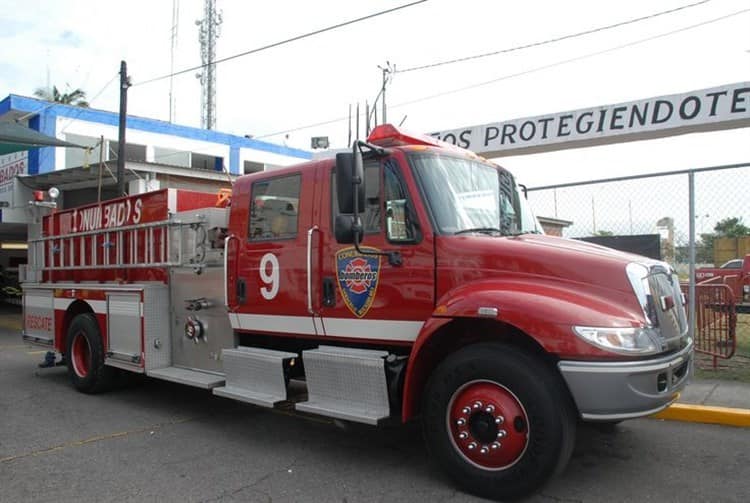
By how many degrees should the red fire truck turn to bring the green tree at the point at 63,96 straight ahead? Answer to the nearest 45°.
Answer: approximately 180°

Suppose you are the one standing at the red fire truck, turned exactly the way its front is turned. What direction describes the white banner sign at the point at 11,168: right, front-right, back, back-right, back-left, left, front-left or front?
back

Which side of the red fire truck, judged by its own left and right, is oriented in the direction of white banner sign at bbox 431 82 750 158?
left

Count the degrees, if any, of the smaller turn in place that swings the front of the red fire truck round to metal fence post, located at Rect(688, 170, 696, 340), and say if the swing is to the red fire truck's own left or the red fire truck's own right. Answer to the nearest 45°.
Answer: approximately 90° to the red fire truck's own left

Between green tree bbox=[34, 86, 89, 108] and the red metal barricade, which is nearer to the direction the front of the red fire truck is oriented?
the red metal barricade

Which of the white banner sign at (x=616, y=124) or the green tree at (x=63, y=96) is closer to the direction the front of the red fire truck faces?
the white banner sign

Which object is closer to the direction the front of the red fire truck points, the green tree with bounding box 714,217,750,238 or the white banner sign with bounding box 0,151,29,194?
the green tree

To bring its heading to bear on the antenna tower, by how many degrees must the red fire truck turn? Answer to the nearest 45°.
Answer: approximately 135° to its left

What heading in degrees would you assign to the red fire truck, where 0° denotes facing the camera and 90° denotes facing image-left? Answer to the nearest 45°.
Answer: approximately 315°

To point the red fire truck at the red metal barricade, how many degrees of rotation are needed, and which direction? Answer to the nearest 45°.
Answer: approximately 90° to its left
